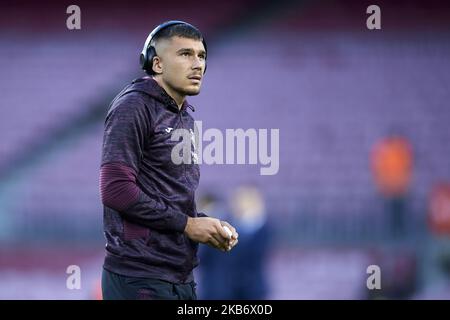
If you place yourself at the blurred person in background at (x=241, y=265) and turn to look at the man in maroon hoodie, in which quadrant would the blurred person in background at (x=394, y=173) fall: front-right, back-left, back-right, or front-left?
back-left

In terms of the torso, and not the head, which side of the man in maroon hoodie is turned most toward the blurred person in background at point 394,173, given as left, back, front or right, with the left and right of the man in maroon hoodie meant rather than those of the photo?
left

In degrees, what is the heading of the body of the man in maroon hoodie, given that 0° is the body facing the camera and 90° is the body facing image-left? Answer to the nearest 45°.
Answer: approximately 315°

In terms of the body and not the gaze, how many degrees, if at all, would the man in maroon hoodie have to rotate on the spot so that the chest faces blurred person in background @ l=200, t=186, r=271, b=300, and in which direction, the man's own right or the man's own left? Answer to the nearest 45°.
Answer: approximately 135° to the man's own left

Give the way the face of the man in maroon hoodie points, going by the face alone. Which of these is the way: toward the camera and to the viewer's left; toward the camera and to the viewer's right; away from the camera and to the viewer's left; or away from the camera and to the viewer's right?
toward the camera and to the viewer's right
